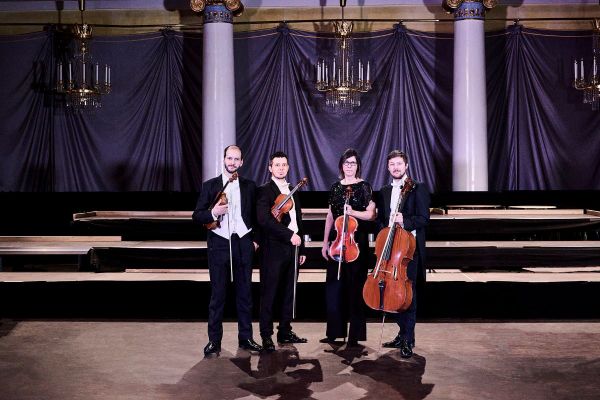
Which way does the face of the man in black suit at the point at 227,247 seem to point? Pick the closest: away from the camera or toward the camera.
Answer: toward the camera

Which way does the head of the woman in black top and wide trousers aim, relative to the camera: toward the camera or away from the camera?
toward the camera

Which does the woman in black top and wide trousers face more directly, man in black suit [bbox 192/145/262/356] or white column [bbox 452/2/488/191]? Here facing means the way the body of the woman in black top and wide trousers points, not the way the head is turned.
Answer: the man in black suit

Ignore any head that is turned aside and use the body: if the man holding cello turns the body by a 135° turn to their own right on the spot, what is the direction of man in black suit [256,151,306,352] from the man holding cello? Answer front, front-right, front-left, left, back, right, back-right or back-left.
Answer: left

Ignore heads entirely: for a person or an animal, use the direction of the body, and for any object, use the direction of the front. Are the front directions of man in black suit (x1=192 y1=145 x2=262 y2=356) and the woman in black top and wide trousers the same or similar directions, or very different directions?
same or similar directions

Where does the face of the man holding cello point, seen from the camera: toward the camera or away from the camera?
toward the camera

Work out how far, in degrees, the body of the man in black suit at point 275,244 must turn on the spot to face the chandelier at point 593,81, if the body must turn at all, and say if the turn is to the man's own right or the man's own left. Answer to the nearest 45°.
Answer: approximately 90° to the man's own left

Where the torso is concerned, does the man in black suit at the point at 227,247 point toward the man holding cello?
no

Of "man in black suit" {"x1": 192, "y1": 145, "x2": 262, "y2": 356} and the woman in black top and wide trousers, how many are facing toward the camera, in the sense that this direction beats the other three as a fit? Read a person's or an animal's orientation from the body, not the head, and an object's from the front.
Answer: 2

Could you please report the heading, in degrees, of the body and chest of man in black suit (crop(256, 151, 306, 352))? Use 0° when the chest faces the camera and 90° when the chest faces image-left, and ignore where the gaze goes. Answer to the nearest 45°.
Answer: approximately 315°

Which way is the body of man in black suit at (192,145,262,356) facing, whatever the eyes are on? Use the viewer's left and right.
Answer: facing the viewer

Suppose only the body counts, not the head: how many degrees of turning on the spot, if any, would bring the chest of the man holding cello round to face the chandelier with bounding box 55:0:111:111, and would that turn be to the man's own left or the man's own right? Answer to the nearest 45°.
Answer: approximately 90° to the man's own right

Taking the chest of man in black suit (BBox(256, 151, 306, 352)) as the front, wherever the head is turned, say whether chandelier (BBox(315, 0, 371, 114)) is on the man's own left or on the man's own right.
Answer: on the man's own left

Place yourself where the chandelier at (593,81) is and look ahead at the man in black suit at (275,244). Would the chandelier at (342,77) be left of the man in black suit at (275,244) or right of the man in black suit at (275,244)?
right

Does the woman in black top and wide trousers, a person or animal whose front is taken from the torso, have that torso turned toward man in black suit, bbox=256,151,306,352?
no

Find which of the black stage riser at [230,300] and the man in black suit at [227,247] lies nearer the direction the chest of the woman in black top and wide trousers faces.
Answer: the man in black suit
